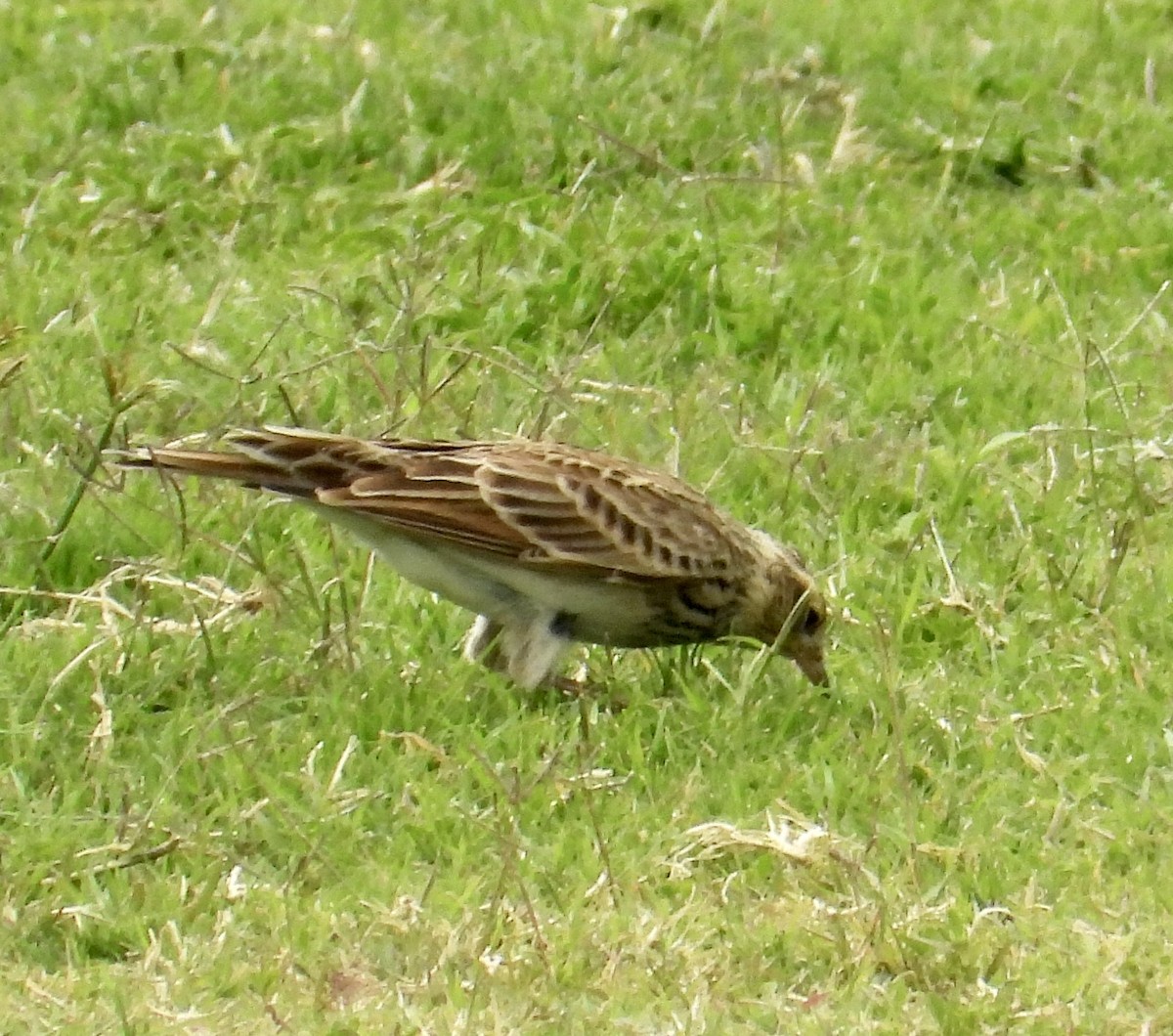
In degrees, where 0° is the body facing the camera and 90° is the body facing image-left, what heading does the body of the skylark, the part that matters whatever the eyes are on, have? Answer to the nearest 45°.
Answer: approximately 270°
